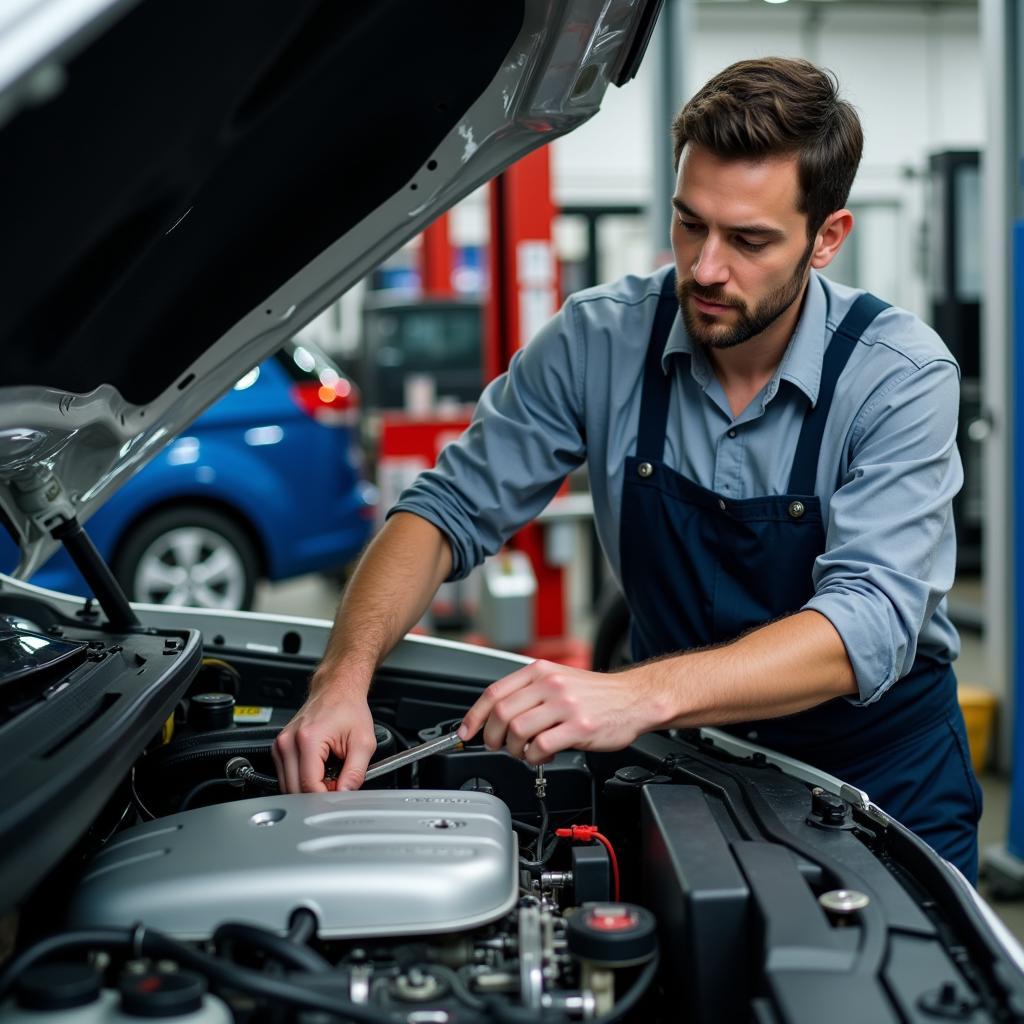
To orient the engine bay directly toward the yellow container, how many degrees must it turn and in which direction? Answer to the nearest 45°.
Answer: approximately 45° to its left

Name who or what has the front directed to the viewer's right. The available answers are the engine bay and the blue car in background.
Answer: the engine bay

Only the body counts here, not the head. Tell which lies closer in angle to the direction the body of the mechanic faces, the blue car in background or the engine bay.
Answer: the engine bay

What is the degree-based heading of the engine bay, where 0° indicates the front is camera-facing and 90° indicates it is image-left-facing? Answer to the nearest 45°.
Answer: approximately 270°

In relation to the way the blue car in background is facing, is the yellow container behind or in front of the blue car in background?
behind

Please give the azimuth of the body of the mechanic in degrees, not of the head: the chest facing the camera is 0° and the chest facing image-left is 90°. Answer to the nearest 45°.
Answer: approximately 45°

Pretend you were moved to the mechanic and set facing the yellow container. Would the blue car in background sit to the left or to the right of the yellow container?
left

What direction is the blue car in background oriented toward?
to the viewer's left

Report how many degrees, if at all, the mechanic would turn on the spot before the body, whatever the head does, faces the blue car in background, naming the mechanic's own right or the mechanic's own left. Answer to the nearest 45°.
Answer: approximately 90° to the mechanic's own right

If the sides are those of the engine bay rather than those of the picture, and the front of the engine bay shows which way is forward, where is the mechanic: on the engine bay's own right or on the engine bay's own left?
on the engine bay's own left

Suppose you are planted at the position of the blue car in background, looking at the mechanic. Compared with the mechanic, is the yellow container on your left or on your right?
left

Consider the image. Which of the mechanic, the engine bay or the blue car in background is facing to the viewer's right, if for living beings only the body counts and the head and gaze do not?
the engine bay

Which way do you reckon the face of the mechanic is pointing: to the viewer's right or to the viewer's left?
to the viewer's left
